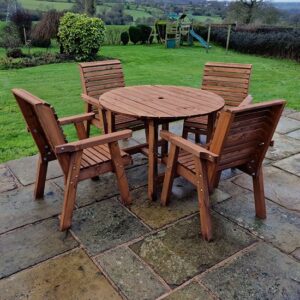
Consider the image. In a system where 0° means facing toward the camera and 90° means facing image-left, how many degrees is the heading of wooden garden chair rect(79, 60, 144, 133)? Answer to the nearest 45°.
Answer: approximately 315°

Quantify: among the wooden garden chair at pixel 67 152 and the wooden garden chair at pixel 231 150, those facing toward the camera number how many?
0

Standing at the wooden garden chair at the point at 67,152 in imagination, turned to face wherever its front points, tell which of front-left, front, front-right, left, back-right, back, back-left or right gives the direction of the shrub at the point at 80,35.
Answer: front-left

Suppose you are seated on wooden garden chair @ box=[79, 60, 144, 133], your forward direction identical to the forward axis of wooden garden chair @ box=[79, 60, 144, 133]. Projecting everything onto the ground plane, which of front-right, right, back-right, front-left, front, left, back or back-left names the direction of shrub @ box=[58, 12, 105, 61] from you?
back-left

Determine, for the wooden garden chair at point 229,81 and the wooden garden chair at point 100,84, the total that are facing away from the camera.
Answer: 0

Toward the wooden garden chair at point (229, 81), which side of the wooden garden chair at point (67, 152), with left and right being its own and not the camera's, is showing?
front

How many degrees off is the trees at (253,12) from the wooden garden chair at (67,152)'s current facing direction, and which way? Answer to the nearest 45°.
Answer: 0° — it already faces it

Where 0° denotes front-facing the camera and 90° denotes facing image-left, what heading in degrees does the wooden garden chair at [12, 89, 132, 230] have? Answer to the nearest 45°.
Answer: approximately 225°

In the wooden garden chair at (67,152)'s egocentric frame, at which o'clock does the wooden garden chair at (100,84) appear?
the wooden garden chair at (100,84) is roughly at 11 o'clock from the wooden garden chair at (67,152).

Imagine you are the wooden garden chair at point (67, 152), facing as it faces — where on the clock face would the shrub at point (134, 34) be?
The shrub is roughly at 11 o'clock from the wooden garden chair.

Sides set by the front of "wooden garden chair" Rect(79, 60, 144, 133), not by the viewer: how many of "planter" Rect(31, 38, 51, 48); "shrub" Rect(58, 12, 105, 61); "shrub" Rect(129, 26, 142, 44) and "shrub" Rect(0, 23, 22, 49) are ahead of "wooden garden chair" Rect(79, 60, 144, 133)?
0

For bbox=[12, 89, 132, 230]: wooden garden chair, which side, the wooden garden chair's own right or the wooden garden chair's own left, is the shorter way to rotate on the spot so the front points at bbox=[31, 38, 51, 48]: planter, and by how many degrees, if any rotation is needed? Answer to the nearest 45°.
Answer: approximately 45° to the wooden garden chair's own left

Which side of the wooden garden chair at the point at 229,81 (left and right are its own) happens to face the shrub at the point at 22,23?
right

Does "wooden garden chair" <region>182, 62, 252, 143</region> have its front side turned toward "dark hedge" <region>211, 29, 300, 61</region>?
no

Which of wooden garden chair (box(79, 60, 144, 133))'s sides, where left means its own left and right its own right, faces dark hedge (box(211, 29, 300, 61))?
left

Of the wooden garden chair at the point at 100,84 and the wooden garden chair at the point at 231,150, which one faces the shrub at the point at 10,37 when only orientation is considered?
the wooden garden chair at the point at 231,150

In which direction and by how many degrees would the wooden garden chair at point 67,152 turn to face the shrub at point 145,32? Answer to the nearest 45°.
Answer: approximately 45° to its left

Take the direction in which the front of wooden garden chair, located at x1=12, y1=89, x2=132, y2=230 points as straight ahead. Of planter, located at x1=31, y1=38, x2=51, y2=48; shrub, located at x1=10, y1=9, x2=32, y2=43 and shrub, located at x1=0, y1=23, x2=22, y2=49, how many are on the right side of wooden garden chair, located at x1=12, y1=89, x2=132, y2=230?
0

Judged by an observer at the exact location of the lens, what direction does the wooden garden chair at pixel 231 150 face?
facing away from the viewer and to the left of the viewer

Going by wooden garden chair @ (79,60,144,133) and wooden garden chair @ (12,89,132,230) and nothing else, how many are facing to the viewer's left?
0

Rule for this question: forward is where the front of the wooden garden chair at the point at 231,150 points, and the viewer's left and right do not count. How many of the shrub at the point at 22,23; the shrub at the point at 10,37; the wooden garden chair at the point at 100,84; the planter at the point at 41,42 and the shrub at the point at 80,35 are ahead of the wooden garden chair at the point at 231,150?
5

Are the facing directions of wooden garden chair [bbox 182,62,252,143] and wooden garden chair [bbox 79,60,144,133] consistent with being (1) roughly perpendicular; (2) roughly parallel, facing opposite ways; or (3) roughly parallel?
roughly perpendicular

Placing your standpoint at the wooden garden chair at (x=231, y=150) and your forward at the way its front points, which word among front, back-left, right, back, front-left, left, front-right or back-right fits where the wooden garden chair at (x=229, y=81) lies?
front-right

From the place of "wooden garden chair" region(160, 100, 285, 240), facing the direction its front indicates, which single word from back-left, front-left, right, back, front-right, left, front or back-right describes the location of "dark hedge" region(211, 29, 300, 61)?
front-right
